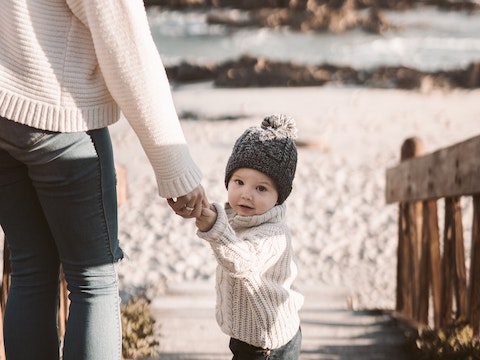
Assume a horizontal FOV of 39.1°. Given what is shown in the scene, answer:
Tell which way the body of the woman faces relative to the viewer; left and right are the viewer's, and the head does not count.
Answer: facing away from the viewer and to the right of the viewer

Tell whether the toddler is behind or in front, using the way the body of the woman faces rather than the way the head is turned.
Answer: in front

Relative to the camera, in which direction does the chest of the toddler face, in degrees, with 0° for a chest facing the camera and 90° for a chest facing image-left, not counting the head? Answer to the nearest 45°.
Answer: approximately 45°

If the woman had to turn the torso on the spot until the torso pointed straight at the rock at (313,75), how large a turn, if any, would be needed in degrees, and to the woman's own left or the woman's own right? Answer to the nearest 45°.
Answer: approximately 45° to the woman's own left

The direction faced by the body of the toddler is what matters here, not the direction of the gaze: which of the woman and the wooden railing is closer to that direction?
the woman

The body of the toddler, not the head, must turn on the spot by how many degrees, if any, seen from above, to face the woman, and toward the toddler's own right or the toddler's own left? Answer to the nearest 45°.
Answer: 0° — they already face them

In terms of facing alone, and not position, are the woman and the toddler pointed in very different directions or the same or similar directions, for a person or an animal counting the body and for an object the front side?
very different directions
